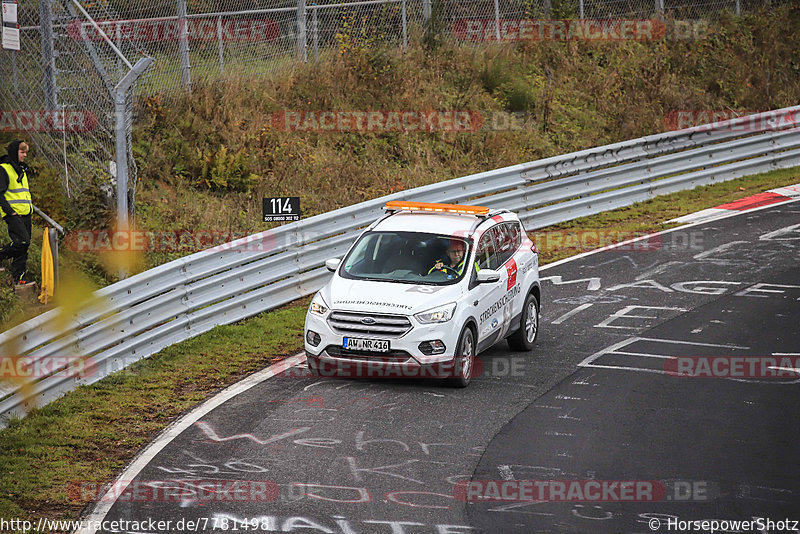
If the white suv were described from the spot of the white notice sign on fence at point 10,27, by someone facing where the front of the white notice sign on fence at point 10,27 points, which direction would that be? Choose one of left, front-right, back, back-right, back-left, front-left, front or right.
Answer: front-left

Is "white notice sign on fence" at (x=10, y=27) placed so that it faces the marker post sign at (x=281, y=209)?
no

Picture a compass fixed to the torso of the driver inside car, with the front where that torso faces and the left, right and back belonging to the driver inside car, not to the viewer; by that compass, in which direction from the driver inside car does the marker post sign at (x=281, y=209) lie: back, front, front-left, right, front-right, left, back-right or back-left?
right

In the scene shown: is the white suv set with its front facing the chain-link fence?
no

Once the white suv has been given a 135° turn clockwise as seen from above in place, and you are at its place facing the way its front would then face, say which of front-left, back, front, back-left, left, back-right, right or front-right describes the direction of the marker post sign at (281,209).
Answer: front-left

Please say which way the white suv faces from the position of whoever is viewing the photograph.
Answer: facing the viewer and to the left of the viewer

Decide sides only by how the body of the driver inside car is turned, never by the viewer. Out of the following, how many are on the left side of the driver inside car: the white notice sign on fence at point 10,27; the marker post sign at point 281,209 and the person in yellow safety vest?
0

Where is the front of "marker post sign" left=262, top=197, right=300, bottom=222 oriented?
toward the camera

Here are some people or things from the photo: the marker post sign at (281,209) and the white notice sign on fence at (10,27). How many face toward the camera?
2

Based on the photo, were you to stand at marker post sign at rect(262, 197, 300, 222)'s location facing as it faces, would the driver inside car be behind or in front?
in front

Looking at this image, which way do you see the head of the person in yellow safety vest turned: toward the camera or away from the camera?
toward the camera

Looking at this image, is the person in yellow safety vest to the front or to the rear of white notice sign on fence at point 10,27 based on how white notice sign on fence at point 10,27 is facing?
to the front

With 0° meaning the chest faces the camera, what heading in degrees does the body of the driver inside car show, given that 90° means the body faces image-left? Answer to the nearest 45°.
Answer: approximately 45°

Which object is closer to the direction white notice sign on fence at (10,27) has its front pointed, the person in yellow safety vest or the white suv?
the person in yellow safety vest
